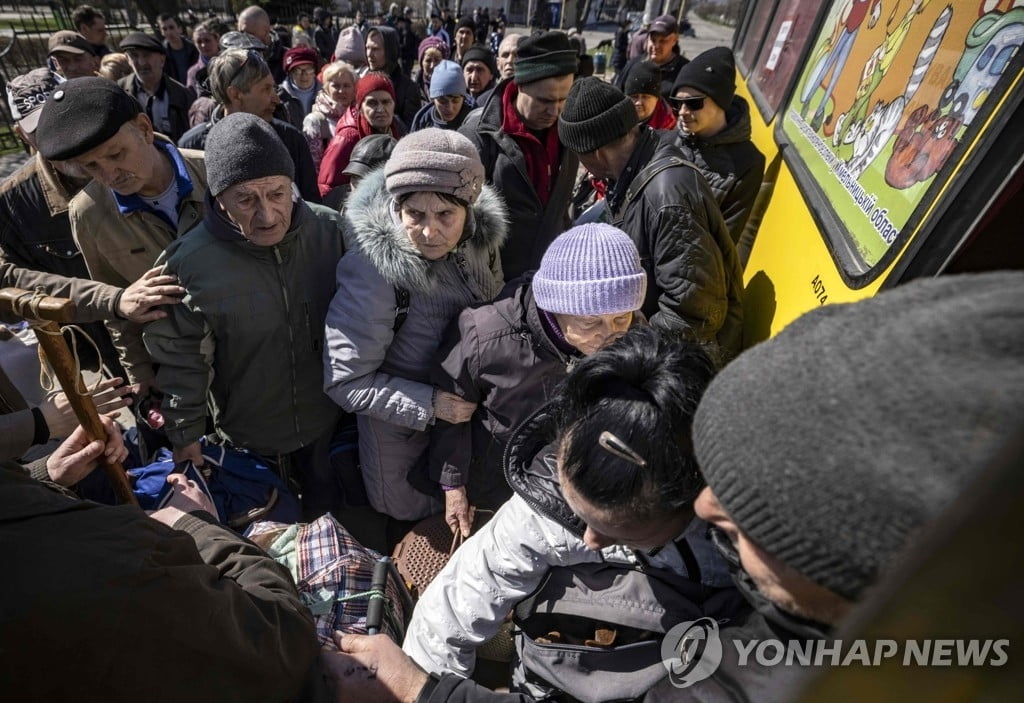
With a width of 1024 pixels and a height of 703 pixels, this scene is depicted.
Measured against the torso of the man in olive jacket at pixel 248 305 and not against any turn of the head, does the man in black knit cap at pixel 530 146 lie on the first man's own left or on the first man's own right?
on the first man's own left

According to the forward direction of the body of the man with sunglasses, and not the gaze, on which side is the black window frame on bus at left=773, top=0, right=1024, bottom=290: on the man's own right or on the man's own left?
on the man's own left

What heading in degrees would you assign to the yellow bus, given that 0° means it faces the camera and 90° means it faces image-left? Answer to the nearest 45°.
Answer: approximately 315°

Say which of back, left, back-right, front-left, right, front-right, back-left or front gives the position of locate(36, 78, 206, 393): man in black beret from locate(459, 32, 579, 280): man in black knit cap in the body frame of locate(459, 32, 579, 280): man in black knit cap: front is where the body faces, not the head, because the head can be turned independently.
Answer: right

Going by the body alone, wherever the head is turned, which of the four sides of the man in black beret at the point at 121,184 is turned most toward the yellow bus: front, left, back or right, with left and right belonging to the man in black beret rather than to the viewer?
left

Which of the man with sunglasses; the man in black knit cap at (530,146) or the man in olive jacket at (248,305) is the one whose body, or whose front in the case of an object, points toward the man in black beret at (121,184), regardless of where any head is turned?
the man with sunglasses

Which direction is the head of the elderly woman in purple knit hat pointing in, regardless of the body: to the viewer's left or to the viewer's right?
to the viewer's right

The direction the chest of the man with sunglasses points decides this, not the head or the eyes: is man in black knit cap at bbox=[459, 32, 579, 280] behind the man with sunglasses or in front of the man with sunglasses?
in front

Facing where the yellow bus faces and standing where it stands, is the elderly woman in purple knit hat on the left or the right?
on its right

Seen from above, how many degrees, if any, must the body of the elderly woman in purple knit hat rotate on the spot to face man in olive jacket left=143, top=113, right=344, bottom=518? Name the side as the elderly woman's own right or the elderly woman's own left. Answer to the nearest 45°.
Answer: approximately 135° to the elderly woman's own right

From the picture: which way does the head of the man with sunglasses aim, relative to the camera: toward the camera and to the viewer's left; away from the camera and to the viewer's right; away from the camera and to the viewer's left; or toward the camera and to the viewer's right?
toward the camera and to the viewer's left
